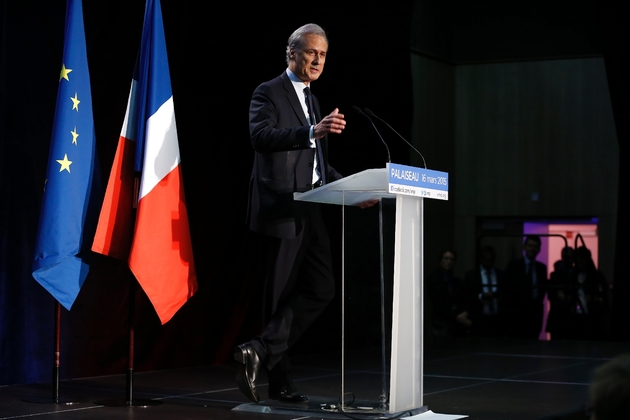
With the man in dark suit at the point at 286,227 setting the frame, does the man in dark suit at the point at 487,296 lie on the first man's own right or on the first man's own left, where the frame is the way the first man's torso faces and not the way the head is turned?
on the first man's own left

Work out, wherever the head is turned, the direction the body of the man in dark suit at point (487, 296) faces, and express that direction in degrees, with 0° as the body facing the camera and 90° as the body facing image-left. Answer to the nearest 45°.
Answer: approximately 0°

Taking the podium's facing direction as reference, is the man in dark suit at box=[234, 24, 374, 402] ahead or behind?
behind

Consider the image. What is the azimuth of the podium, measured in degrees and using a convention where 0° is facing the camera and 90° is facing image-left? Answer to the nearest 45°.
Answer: approximately 315°

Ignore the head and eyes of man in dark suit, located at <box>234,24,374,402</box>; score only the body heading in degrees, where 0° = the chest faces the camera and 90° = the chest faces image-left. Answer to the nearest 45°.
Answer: approximately 315°

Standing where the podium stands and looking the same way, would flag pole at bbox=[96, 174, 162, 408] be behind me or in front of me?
behind

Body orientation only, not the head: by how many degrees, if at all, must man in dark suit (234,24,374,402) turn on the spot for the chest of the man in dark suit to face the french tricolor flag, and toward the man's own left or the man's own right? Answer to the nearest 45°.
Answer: approximately 135° to the man's own right

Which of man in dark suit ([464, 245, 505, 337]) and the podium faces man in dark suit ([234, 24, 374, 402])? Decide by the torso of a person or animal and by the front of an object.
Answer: man in dark suit ([464, 245, 505, 337])
